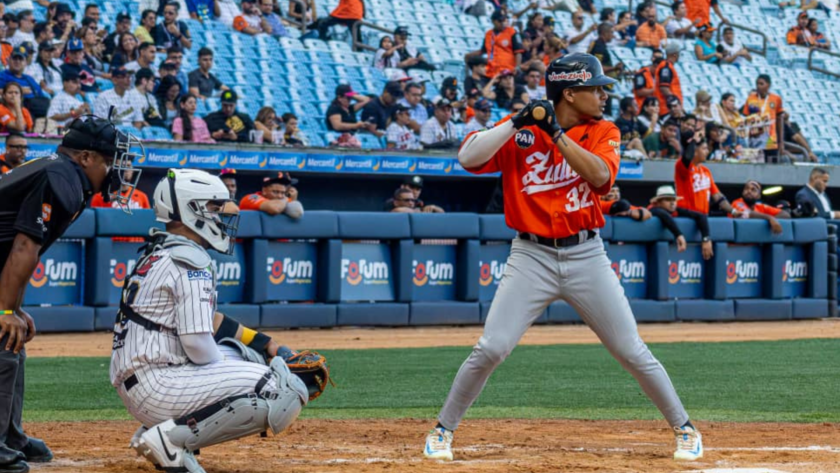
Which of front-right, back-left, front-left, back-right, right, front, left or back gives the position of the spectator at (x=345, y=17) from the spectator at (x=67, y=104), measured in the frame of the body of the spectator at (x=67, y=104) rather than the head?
left

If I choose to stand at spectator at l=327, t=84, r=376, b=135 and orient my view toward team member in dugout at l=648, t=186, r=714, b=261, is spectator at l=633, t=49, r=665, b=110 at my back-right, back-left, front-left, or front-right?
front-left

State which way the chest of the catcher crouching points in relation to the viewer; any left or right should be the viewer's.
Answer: facing to the right of the viewer

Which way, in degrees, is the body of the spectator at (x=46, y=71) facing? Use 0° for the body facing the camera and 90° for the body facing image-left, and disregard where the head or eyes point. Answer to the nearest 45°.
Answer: approximately 315°

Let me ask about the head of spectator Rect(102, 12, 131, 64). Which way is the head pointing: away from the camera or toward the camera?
toward the camera

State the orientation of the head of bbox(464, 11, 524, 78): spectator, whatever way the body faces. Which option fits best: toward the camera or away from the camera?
toward the camera

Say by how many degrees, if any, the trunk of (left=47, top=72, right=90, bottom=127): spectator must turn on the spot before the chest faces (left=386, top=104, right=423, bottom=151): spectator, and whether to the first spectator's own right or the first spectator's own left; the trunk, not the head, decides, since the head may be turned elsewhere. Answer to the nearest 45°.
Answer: approximately 45° to the first spectator's own left

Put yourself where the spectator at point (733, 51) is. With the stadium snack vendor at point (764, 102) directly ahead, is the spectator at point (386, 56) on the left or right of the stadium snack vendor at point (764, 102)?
right

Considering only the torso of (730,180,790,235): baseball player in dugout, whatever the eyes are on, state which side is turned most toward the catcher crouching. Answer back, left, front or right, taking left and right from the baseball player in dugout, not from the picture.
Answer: front

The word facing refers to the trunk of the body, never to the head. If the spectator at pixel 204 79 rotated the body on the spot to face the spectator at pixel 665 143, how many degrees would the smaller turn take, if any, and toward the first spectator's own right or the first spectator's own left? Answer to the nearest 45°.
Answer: approximately 45° to the first spectator's own left

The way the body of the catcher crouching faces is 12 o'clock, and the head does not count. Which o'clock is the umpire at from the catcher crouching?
The umpire is roughly at 7 o'clock from the catcher crouching.

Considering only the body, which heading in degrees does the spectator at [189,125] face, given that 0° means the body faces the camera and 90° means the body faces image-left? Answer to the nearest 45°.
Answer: approximately 315°

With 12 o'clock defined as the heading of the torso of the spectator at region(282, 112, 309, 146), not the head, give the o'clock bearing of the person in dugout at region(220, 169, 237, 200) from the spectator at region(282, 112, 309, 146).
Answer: the person in dugout at region(220, 169, 237, 200) is roughly at 2 o'clock from the spectator at region(282, 112, 309, 146).

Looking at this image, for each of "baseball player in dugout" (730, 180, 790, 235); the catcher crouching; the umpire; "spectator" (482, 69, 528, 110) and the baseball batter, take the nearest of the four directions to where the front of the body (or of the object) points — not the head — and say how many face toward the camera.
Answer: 3

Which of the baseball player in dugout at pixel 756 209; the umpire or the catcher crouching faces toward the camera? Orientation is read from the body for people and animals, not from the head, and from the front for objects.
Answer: the baseball player in dugout

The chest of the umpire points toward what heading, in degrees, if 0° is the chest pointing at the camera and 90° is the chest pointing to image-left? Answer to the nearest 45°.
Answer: approximately 270°

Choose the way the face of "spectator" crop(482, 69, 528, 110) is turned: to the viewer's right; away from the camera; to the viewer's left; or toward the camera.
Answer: toward the camera

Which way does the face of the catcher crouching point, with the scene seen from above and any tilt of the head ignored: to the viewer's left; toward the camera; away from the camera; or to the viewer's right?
to the viewer's right

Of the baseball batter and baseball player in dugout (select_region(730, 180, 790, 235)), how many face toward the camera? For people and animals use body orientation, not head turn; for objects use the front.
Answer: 2

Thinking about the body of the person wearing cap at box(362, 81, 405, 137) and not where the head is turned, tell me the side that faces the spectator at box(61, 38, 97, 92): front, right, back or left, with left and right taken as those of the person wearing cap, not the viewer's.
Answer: right
